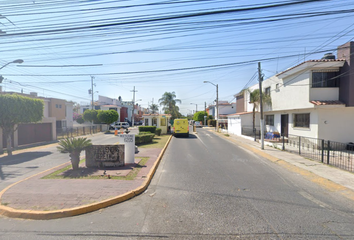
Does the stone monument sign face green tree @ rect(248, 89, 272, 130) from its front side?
no

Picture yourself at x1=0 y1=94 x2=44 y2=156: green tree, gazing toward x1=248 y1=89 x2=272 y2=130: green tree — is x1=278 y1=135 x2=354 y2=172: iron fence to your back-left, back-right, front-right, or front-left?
front-right

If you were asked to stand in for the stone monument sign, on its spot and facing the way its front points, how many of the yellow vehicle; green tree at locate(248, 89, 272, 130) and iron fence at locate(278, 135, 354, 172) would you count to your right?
0

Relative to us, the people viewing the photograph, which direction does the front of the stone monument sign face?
facing the viewer

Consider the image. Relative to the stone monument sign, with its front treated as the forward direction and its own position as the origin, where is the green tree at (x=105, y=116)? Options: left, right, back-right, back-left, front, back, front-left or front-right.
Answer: back

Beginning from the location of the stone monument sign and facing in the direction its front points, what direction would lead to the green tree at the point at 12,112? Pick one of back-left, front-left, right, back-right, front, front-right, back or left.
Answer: back-right

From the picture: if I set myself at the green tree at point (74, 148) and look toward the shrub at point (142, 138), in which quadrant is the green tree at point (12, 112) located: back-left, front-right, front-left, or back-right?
front-left

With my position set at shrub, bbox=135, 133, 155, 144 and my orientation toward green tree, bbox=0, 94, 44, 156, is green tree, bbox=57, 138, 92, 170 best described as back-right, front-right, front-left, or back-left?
front-left

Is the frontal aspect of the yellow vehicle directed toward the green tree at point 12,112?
no
